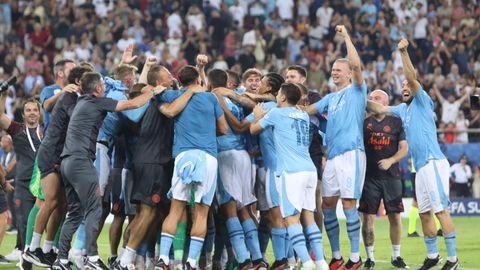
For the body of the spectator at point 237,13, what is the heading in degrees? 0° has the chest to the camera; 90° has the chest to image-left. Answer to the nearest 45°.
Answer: approximately 0°

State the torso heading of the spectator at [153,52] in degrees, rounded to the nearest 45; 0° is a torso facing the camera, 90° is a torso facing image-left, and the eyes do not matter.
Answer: approximately 0°

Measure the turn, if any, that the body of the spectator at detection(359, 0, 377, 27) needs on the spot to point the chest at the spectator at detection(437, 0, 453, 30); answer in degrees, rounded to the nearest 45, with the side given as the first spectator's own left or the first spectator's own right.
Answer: approximately 90° to the first spectator's own left

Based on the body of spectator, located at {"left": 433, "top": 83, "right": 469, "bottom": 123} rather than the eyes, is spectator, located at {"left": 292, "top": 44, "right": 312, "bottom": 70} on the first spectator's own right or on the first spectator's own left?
on the first spectator's own right

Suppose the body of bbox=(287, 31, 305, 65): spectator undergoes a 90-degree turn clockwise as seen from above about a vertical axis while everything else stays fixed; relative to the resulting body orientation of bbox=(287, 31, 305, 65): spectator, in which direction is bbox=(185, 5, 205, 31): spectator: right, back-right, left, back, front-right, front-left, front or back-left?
front

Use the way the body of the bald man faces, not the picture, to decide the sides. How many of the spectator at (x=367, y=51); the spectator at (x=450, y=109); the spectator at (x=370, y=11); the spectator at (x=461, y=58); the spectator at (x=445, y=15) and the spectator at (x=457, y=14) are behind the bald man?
6

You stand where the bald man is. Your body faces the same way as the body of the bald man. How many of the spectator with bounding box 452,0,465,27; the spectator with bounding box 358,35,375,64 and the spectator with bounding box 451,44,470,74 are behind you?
3

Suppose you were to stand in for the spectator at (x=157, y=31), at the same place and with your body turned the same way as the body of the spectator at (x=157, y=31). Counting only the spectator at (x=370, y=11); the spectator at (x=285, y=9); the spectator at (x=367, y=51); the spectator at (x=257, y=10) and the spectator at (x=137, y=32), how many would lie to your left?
4

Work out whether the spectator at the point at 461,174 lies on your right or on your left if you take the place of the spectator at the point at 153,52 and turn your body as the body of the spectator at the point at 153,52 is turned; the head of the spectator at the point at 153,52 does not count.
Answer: on your left

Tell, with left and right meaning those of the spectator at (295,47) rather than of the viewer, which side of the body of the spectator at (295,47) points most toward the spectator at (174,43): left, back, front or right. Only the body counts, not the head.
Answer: right

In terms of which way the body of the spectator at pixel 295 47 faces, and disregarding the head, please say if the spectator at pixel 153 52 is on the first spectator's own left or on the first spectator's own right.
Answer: on the first spectator's own right
